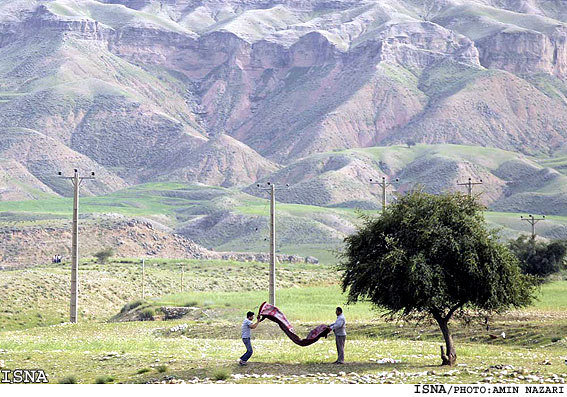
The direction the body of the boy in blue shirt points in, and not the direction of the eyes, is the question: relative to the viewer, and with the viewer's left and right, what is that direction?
facing to the right of the viewer

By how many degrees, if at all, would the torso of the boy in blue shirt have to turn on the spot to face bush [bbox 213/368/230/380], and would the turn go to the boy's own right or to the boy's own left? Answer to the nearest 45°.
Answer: approximately 90° to the boy's own right

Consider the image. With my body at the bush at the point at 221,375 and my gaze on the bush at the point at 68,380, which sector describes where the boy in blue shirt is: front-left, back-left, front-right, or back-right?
back-right

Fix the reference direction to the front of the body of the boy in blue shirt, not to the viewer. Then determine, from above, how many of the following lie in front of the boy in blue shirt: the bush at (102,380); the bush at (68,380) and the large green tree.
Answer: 1

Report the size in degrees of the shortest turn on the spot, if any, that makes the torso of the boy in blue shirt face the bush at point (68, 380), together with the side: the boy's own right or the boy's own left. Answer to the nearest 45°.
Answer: approximately 135° to the boy's own right

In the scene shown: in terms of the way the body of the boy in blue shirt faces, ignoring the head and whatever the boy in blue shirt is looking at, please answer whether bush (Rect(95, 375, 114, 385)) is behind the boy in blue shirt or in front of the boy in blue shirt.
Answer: behind

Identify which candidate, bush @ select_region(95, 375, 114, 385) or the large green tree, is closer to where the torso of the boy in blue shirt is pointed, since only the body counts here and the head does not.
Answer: the large green tree

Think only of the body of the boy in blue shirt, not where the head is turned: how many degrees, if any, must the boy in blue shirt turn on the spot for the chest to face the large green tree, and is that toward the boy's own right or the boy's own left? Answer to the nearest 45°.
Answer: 0° — they already face it

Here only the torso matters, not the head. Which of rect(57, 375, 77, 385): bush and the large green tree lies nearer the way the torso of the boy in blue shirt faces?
the large green tree
